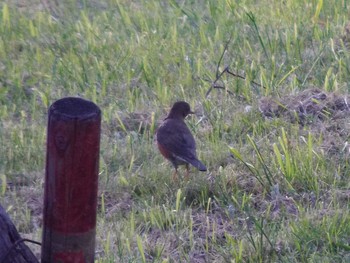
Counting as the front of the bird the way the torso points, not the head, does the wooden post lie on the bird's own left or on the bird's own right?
on the bird's own left

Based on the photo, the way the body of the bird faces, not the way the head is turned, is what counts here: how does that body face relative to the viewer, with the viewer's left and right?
facing away from the viewer and to the left of the viewer
